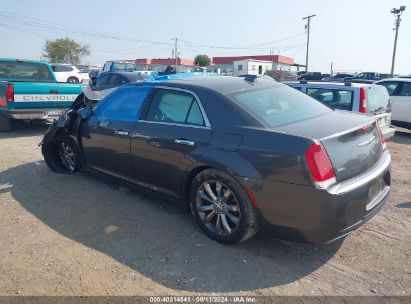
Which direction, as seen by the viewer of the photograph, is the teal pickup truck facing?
facing away from the viewer and to the left of the viewer

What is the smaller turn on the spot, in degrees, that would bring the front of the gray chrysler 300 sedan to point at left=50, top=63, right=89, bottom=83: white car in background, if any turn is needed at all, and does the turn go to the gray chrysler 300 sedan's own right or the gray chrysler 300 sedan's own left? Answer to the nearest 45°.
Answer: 0° — it already faces it

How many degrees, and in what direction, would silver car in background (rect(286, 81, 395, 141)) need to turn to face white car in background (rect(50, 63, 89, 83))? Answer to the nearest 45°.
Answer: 0° — it already faces it

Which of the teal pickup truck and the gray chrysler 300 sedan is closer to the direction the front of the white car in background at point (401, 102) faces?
the teal pickup truck

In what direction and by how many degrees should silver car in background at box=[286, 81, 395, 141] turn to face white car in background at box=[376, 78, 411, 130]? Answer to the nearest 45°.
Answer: approximately 45° to its right

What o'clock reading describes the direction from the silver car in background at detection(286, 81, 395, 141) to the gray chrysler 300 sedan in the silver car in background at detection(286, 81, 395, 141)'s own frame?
The gray chrysler 300 sedan is roughly at 8 o'clock from the silver car in background.

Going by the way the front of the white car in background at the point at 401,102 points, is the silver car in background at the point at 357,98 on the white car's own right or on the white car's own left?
on the white car's own left

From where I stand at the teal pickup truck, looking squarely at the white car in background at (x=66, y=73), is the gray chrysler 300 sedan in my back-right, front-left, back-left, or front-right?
back-right

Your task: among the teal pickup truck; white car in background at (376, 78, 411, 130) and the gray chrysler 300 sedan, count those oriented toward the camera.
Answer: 0

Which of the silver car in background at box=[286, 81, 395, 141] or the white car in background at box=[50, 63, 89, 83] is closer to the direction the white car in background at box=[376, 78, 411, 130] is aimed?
the white car in background
